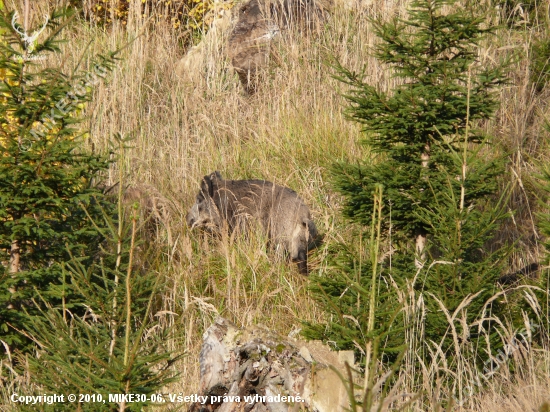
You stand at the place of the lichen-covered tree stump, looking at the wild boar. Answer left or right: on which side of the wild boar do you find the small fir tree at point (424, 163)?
right

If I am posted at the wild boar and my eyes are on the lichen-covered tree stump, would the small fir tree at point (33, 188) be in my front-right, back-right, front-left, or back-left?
front-right

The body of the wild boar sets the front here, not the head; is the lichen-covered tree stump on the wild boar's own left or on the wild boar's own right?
on the wild boar's own left

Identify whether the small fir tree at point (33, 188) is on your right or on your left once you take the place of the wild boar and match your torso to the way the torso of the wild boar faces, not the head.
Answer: on your left

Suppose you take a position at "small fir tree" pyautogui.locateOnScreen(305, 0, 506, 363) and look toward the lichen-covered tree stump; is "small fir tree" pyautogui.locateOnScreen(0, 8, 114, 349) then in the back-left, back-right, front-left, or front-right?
front-right

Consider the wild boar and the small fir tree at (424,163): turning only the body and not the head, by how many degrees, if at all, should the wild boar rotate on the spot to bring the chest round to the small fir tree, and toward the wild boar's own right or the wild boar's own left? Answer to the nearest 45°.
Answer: approximately 180°

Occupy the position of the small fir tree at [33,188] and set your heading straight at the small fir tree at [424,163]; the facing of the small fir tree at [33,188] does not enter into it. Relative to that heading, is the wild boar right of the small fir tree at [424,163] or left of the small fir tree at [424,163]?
left

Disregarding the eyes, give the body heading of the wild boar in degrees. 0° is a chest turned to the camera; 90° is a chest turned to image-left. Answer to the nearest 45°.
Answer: approximately 135°

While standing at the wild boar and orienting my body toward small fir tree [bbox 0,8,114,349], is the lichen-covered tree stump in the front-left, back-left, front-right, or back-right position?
front-left
